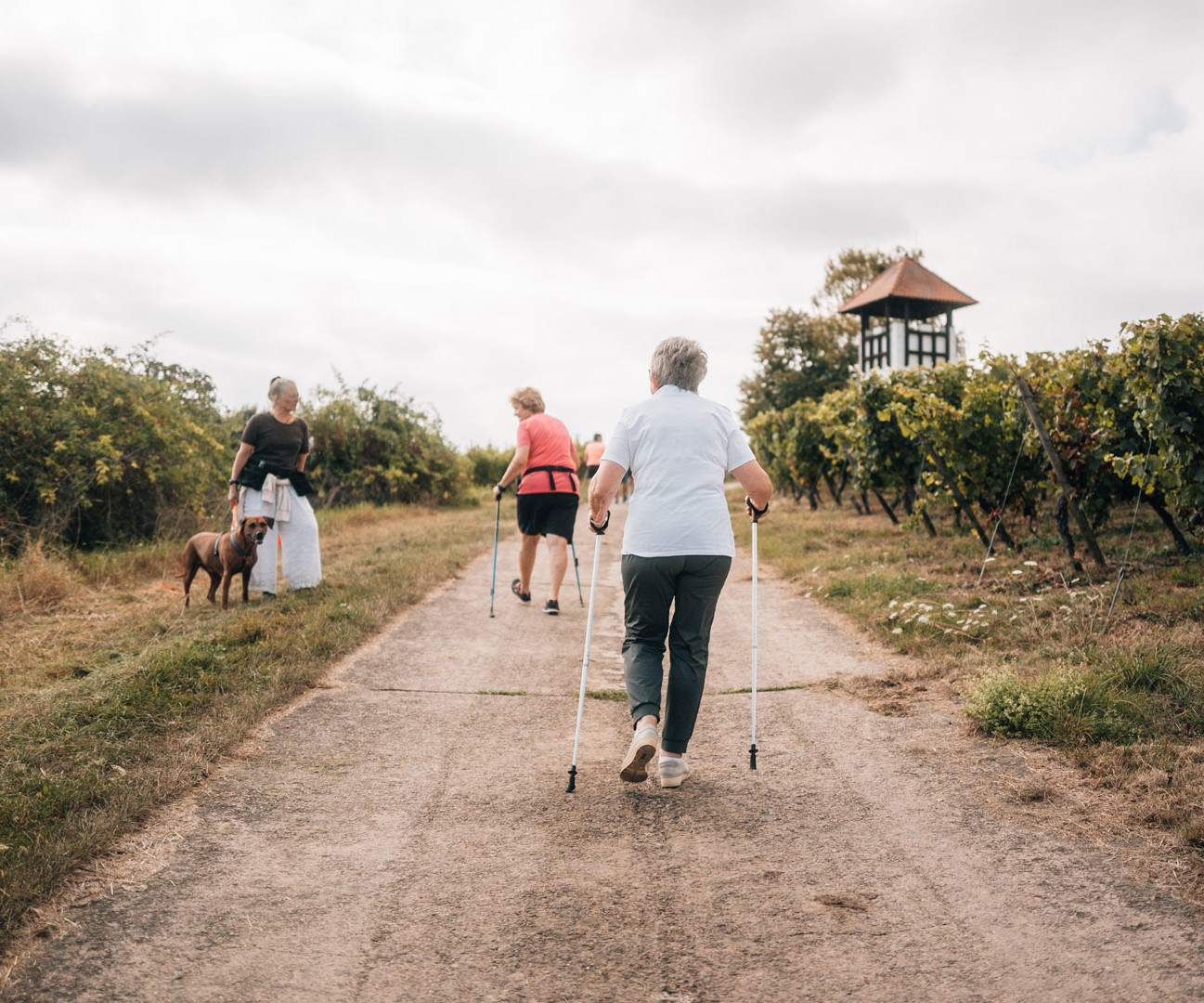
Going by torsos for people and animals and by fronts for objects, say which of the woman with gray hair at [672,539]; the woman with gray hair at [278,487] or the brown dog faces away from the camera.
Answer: the woman with gray hair at [672,539]

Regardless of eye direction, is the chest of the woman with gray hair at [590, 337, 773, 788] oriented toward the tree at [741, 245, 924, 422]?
yes

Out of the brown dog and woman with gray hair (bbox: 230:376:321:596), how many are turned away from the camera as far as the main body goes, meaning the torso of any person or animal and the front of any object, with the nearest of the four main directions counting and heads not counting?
0

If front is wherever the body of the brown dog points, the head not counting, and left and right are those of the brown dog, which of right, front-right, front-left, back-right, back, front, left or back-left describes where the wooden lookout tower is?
left

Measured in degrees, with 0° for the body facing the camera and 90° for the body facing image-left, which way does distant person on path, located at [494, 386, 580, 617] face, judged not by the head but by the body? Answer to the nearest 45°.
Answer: approximately 135°

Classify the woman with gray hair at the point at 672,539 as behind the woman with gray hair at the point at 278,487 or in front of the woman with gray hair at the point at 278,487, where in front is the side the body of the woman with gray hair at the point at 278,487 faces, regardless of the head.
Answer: in front

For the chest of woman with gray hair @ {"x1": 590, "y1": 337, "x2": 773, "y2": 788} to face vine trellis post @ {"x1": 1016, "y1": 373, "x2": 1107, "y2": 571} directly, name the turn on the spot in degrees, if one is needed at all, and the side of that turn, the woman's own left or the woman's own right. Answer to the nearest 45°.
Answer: approximately 45° to the woman's own right

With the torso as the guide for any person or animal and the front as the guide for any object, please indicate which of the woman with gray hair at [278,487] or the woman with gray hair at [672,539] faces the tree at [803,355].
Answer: the woman with gray hair at [672,539]

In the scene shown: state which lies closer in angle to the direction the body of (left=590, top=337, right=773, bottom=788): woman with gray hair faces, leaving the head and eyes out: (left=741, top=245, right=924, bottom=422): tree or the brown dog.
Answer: the tree

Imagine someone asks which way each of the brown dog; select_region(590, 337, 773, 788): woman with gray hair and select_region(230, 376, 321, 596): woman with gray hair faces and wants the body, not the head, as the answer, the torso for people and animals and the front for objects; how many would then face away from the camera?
1

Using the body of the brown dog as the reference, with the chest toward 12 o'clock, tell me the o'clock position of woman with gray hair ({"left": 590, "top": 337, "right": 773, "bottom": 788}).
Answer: The woman with gray hair is roughly at 1 o'clock from the brown dog.

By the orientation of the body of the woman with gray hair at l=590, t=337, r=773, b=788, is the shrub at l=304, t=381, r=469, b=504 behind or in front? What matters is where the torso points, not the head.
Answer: in front

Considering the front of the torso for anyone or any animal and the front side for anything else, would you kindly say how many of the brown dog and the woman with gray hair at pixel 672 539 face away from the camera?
1

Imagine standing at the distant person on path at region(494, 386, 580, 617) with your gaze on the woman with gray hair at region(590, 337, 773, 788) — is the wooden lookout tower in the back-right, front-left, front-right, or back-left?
back-left

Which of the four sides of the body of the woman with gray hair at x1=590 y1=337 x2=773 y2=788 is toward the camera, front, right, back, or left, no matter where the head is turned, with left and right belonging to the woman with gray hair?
back
